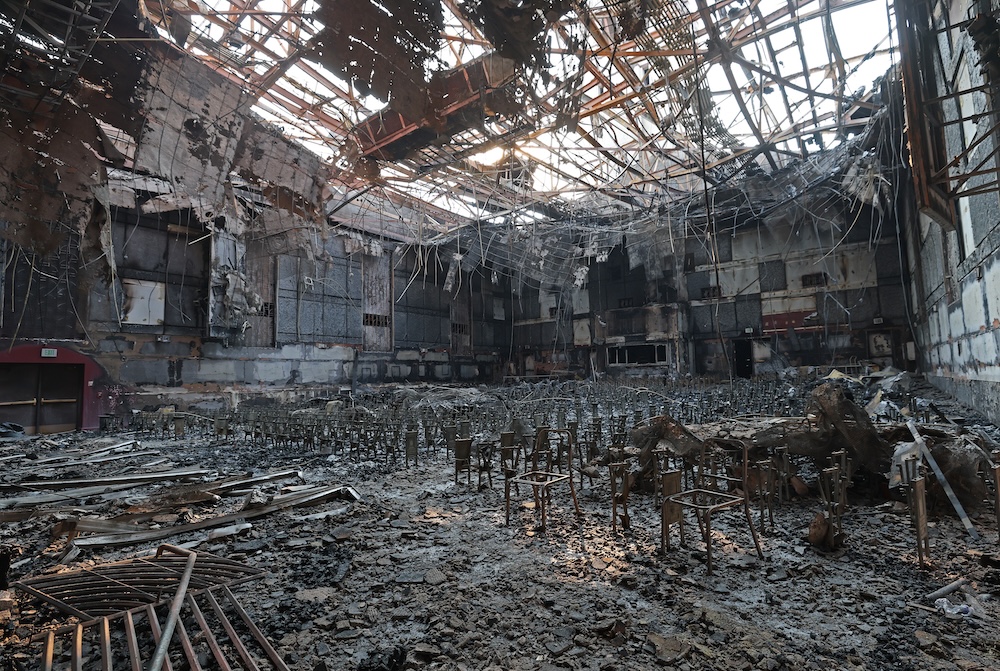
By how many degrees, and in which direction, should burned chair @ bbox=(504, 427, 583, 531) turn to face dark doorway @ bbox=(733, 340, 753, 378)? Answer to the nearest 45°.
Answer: approximately 180°

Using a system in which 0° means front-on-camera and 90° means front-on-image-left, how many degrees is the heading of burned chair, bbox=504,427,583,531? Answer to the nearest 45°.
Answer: approximately 45°

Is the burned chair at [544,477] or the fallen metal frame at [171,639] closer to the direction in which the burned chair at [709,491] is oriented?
the fallen metal frame

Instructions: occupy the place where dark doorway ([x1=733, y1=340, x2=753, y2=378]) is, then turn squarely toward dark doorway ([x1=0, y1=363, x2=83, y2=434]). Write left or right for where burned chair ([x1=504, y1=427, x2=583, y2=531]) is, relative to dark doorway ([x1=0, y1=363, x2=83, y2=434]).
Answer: left

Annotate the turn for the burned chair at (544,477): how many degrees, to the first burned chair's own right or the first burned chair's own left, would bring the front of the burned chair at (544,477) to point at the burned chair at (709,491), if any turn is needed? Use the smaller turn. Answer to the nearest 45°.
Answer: approximately 90° to the first burned chair's own left
